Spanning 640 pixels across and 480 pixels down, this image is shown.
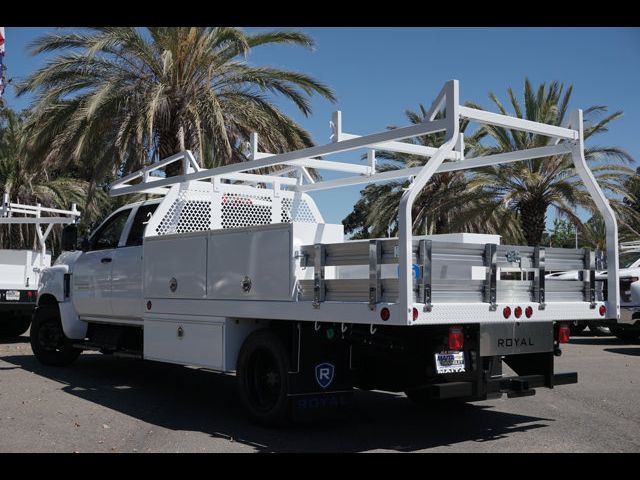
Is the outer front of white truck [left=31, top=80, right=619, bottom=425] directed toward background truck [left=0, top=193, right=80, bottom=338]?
yes

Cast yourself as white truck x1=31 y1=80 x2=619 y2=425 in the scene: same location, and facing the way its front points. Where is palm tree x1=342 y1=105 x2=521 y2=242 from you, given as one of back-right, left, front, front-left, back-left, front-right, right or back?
front-right

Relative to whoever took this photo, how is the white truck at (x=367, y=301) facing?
facing away from the viewer and to the left of the viewer

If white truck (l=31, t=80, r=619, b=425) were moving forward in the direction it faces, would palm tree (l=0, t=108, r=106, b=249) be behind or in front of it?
in front

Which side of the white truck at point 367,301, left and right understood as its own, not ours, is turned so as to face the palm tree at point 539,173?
right

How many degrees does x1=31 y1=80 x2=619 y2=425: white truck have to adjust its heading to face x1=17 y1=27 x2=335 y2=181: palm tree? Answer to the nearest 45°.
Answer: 0° — it already faces it

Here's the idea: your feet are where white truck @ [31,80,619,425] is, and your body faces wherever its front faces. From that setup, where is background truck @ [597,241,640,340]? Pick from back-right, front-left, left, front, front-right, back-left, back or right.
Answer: right
